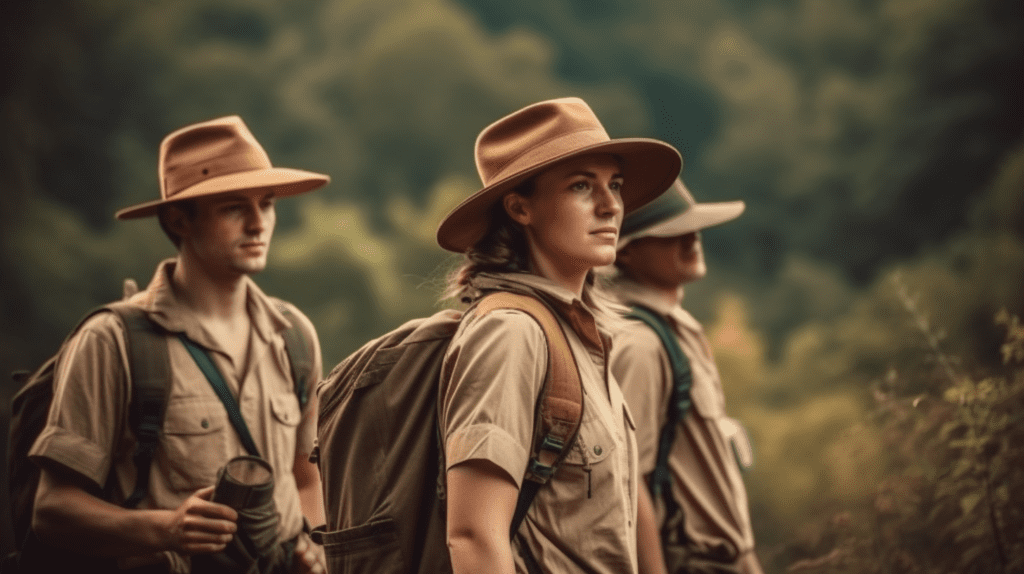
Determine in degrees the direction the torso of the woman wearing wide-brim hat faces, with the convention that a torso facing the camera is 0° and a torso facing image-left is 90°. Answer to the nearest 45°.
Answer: approximately 315°

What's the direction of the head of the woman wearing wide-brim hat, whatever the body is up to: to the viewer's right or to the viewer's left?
to the viewer's right

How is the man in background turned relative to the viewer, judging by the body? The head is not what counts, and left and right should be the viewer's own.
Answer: facing to the right of the viewer

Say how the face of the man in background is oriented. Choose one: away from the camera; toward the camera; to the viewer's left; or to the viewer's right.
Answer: to the viewer's right

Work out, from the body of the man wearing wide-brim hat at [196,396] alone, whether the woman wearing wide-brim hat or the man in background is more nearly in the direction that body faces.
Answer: the woman wearing wide-brim hat

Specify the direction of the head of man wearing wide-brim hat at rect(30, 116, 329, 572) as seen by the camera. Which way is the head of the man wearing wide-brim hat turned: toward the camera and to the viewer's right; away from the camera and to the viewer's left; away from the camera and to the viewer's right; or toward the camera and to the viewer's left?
toward the camera and to the viewer's right

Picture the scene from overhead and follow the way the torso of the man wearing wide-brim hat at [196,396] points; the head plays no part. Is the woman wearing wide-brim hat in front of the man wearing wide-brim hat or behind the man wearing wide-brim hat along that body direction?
in front
